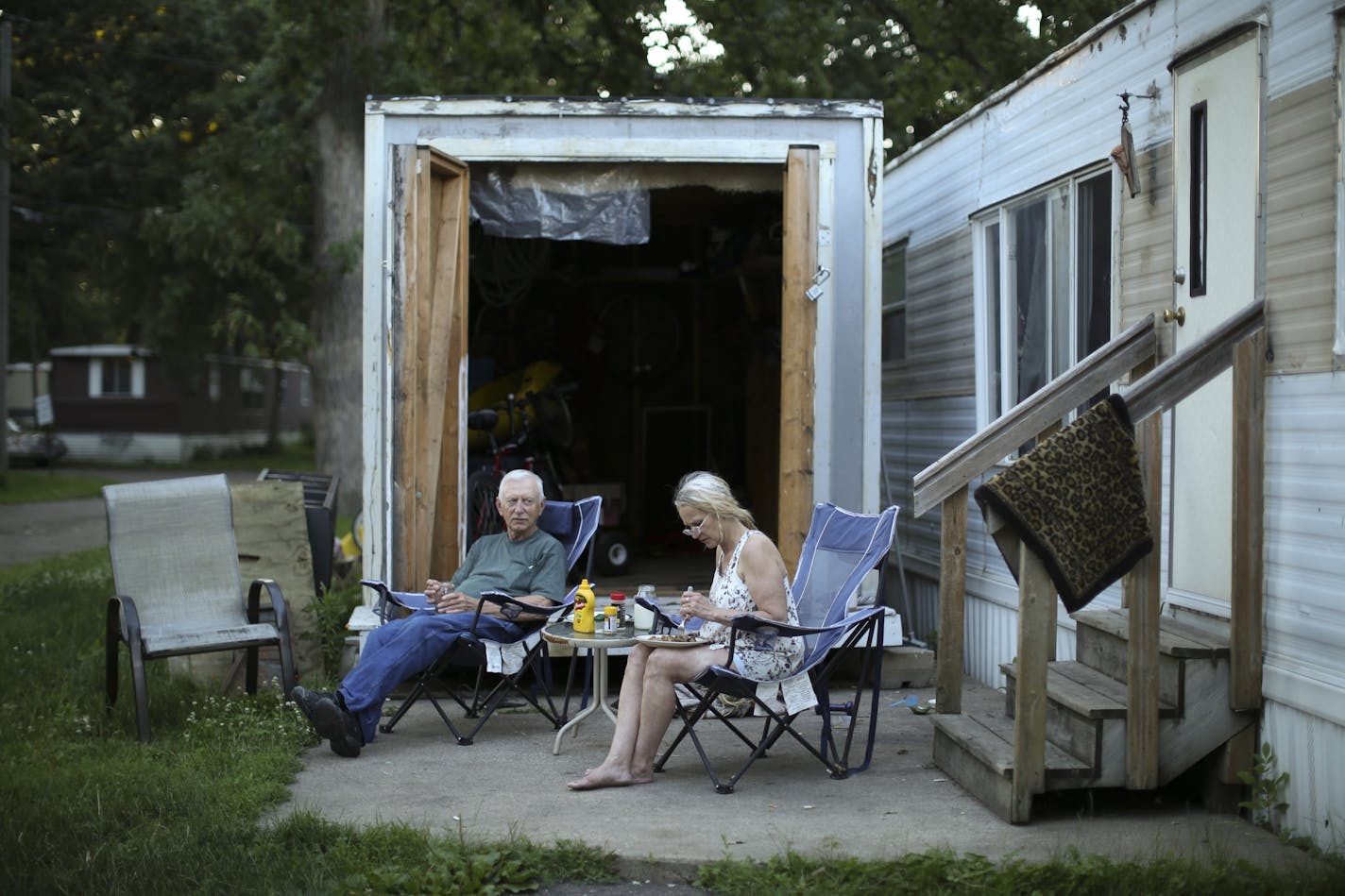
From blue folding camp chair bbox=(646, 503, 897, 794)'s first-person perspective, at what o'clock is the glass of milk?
The glass of milk is roughly at 2 o'clock from the blue folding camp chair.

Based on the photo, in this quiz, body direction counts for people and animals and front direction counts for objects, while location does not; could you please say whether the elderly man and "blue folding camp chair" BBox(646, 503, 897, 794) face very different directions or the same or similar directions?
same or similar directions

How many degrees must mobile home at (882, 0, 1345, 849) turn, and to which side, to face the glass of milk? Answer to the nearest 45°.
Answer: approximately 45° to its right

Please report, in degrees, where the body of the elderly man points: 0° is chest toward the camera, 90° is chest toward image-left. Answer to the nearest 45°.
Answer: approximately 45°

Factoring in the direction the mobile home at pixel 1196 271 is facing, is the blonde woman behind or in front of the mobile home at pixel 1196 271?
in front

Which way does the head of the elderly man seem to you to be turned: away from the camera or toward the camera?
toward the camera

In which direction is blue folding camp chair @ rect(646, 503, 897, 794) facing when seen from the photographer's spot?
facing the viewer and to the left of the viewer

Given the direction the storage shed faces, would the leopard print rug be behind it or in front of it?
in front

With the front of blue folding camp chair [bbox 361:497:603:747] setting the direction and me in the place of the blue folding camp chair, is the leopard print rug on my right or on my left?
on my left

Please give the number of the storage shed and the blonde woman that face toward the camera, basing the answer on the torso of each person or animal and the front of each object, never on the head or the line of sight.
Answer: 1

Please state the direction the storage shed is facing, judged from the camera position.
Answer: facing the viewer

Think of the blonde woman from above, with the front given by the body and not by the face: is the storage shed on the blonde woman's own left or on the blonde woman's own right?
on the blonde woman's own right

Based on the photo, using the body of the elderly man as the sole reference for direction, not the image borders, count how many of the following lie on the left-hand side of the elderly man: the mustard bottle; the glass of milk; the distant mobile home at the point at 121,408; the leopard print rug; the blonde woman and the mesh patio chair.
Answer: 4

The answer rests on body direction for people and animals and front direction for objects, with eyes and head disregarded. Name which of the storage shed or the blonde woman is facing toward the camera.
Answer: the storage shed

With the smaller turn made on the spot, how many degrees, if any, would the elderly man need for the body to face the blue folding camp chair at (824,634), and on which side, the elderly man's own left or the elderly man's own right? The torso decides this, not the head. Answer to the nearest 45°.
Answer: approximately 90° to the elderly man's own left

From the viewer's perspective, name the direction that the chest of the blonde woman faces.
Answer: to the viewer's left

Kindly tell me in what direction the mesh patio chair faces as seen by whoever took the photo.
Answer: facing the viewer and to the right of the viewer
